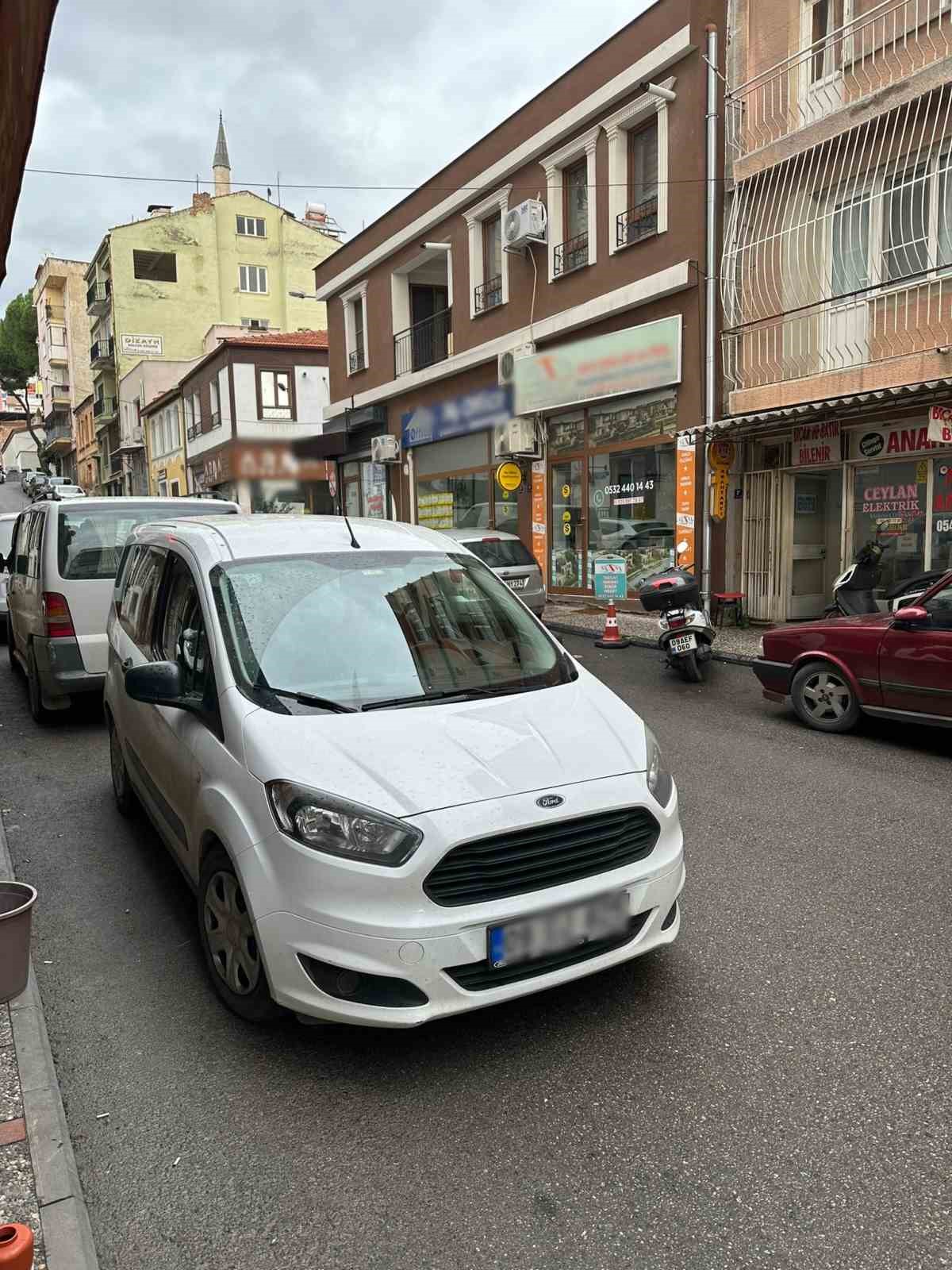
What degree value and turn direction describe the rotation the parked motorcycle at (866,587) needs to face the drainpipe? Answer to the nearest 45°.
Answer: approximately 45° to its right

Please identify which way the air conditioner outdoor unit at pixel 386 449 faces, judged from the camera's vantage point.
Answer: facing the viewer and to the left of the viewer

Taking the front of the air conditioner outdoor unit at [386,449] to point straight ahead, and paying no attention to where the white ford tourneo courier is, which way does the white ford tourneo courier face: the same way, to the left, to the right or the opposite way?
to the left

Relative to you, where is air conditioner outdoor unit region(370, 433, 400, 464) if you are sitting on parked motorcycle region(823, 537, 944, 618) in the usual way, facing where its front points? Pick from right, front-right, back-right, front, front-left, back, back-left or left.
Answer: front-right

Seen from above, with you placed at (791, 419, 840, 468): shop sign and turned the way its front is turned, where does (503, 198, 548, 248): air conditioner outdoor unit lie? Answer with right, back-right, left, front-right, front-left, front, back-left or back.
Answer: right

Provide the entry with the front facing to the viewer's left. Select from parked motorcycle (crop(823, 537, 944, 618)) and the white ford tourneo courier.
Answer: the parked motorcycle

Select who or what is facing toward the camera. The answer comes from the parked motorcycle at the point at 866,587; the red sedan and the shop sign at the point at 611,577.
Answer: the shop sign

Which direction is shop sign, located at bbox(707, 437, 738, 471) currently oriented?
toward the camera

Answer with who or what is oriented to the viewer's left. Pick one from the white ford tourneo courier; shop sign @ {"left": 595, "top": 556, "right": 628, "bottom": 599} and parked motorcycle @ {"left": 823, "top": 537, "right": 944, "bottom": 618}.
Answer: the parked motorcycle

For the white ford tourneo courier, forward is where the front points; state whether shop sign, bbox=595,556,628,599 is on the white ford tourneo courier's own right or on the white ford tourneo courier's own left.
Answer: on the white ford tourneo courier's own left

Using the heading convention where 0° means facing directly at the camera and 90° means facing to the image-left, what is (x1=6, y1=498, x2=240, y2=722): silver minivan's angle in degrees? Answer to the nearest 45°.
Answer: approximately 135°

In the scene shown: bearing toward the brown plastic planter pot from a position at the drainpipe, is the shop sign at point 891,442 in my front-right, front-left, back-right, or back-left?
front-left

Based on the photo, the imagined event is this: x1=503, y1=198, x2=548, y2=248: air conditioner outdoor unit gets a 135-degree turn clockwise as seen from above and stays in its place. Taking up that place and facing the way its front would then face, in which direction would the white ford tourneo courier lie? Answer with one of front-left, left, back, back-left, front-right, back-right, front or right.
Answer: back

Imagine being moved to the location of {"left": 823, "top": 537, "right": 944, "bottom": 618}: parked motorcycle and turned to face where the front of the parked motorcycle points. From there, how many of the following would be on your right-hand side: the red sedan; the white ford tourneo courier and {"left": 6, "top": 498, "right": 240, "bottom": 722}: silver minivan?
0
